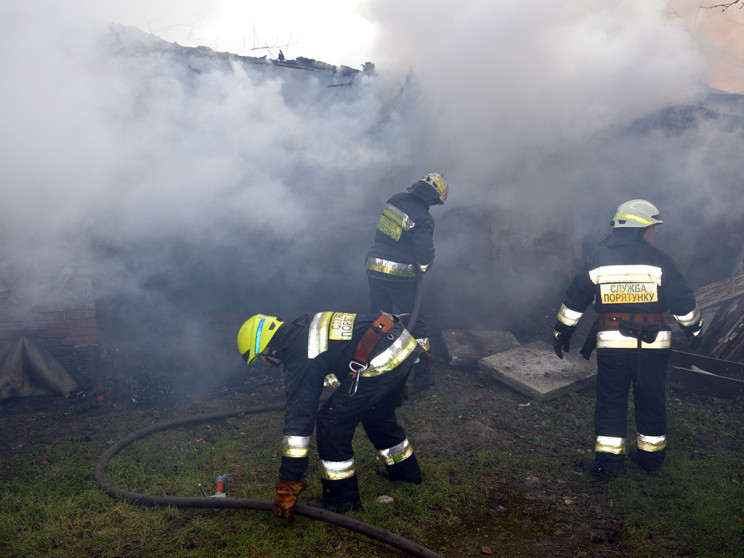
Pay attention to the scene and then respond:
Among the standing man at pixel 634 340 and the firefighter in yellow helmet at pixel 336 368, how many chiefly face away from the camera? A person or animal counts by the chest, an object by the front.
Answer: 1

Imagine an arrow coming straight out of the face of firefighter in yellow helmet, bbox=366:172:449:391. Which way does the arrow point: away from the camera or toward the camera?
away from the camera

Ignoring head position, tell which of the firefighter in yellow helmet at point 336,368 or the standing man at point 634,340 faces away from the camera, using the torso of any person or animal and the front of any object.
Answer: the standing man

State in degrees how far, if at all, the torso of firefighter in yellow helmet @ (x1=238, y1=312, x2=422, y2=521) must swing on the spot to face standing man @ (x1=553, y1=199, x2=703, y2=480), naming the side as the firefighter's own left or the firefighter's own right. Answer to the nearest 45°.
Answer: approximately 180°

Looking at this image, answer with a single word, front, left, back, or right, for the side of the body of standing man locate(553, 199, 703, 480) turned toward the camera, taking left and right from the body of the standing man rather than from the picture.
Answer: back

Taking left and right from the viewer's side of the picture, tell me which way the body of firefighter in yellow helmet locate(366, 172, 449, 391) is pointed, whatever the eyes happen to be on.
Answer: facing away from the viewer and to the right of the viewer

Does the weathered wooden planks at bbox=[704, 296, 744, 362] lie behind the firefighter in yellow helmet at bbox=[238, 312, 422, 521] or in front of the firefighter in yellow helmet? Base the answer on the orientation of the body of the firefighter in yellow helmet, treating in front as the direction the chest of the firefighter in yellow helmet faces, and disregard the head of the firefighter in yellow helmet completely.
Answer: behind

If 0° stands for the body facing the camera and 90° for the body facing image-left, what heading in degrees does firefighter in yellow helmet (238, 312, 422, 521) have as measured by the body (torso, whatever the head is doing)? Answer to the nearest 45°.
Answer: approximately 90°
